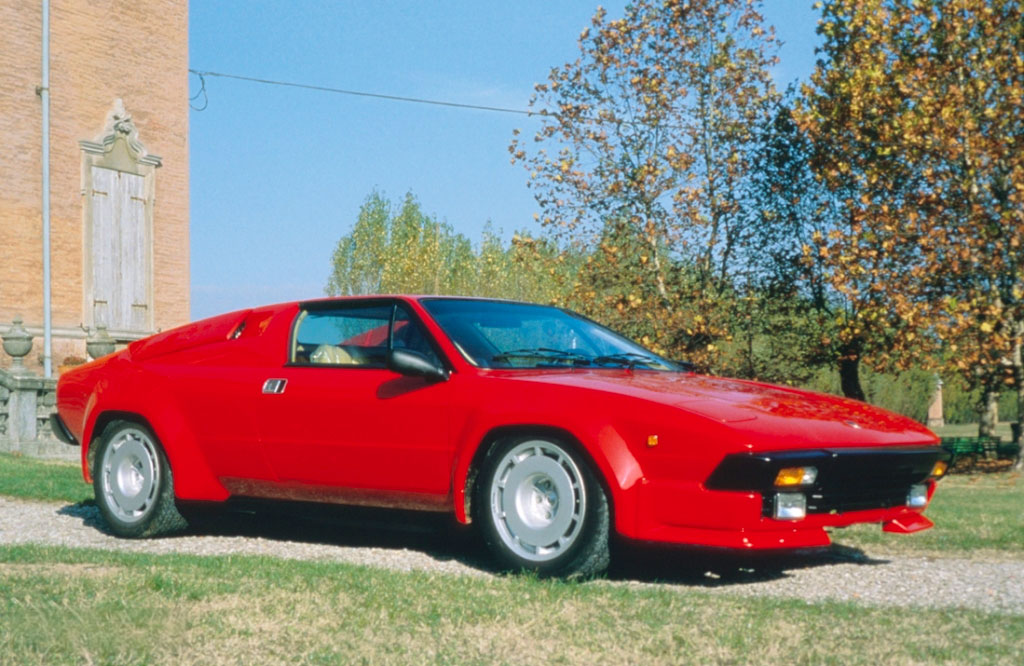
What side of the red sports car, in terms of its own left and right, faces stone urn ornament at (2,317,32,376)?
back

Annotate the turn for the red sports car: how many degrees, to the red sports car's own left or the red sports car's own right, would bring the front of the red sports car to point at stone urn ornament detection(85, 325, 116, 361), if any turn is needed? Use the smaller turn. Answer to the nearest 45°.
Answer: approximately 180°

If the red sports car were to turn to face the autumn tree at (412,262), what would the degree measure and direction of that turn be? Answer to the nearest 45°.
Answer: approximately 135° to its left

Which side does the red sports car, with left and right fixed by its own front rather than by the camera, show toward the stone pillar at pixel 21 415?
back

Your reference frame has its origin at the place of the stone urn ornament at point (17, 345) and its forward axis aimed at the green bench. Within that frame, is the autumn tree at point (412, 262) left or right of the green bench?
left

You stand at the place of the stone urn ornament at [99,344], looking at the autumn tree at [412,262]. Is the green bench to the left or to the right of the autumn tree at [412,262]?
right

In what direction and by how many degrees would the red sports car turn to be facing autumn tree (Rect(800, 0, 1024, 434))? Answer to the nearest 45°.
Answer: approximately 90° to its left

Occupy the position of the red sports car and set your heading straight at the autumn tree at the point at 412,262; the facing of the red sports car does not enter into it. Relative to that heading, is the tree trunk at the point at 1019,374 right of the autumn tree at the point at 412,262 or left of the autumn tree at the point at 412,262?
right

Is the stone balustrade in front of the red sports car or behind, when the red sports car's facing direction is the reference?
behind

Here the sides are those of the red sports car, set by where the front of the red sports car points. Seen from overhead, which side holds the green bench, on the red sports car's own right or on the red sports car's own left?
on the red sports car's own left

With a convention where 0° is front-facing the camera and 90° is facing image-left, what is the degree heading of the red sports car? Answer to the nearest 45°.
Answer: approximately 315°
